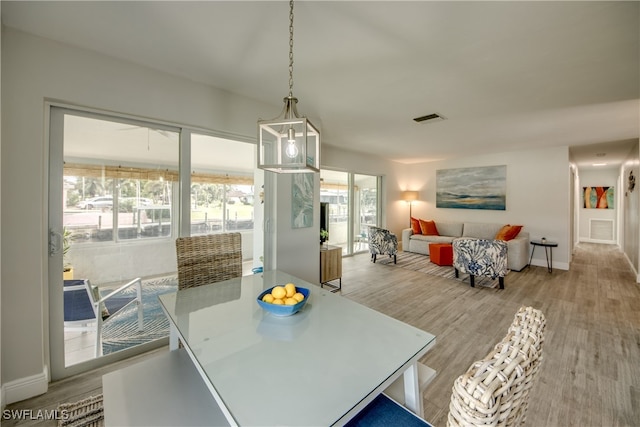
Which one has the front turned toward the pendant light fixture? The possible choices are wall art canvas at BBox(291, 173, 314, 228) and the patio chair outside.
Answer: the wall art canvas

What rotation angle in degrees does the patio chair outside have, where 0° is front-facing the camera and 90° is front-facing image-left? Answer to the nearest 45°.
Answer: approximately 225°

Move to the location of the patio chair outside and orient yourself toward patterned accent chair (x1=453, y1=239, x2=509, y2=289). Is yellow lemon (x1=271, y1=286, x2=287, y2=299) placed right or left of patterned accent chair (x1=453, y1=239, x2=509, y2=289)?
right

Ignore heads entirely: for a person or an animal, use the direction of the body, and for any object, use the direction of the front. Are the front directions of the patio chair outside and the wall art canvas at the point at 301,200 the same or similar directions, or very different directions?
very different directions

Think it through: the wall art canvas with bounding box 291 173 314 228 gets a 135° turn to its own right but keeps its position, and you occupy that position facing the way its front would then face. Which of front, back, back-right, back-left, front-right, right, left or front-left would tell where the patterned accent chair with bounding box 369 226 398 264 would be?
right

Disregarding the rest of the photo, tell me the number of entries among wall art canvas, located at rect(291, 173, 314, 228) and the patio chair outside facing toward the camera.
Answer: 1

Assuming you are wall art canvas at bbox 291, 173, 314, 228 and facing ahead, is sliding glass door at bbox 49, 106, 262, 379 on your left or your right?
on your right
